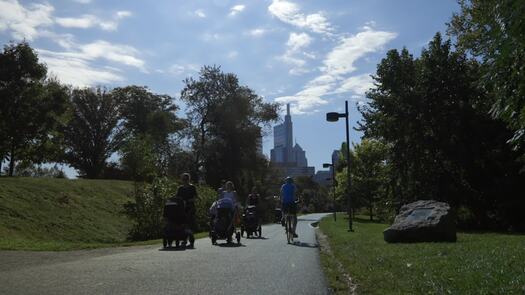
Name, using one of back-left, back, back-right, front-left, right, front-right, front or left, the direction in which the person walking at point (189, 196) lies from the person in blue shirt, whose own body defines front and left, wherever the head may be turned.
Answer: back-left

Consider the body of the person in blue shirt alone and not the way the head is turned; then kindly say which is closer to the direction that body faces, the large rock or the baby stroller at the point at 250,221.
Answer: the baby stroller

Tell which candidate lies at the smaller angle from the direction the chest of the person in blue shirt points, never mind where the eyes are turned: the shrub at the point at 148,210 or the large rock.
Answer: the shrub

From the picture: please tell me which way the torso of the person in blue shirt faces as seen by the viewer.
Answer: away from the camera

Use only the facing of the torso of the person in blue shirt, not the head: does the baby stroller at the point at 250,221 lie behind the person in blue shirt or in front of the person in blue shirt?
in front

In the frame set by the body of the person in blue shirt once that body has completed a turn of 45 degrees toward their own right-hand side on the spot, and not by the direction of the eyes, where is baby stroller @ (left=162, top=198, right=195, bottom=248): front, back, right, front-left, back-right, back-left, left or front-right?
back

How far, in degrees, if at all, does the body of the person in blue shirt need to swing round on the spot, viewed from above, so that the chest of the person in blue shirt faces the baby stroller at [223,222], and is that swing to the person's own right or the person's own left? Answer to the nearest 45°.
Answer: approximately 135° to the person's own left

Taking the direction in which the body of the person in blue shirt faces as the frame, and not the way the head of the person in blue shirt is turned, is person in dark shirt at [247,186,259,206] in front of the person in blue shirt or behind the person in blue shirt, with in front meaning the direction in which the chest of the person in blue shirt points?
in front
